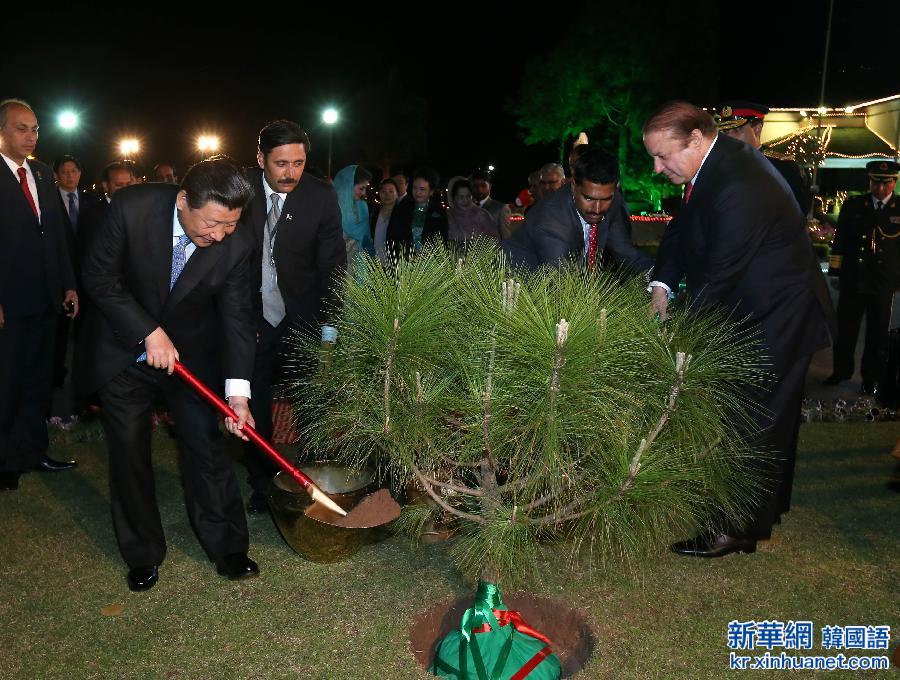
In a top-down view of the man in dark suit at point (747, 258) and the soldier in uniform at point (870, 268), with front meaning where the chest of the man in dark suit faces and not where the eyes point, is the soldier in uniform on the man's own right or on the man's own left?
on the man's own right

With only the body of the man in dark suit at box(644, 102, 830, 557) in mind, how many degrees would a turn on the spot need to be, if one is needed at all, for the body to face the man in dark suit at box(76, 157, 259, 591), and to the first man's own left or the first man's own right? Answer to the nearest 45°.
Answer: approximately 45° to the first man's own left

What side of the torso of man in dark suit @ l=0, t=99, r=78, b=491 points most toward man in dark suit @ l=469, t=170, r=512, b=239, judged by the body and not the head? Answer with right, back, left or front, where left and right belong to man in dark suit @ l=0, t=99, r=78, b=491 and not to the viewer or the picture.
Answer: left

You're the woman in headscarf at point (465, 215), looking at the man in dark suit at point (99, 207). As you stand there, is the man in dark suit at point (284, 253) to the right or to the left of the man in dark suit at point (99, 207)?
left

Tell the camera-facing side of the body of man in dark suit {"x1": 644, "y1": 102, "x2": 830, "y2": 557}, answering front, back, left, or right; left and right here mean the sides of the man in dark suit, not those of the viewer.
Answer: left

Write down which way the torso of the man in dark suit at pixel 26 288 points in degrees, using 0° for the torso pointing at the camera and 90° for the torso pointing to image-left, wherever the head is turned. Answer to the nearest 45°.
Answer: approximately 315°

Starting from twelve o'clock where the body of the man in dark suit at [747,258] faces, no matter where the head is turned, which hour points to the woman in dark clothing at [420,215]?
The woman in dark clothing is roughly at 2 o'clock from the man in dark suit.

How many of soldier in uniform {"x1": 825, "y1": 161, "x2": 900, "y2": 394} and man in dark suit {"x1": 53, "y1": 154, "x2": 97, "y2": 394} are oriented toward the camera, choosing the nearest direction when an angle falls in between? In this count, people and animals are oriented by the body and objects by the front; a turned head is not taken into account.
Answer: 2
